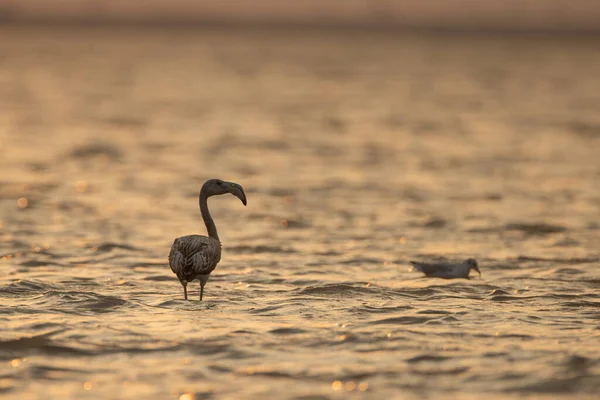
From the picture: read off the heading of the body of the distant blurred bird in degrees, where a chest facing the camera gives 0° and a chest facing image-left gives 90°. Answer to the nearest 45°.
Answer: approximately 270°
